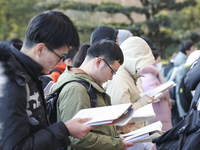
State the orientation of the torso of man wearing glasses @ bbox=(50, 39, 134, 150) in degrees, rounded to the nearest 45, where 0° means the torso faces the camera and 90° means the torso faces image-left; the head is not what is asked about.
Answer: approximately 270°

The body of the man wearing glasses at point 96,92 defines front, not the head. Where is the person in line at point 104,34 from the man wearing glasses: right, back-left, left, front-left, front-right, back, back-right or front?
left

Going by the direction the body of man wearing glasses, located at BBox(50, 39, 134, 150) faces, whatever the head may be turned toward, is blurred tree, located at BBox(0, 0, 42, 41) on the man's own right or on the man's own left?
on the man's own left

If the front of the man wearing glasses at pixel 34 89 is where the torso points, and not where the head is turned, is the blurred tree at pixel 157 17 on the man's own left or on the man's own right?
on the man's own left

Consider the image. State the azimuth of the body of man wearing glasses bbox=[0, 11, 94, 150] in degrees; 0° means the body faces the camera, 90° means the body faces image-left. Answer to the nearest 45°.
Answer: approximately 270°

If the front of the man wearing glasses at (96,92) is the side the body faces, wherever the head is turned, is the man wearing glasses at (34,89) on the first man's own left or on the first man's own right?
on the first man's own right

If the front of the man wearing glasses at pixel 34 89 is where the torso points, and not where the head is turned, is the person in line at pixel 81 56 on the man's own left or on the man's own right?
on the man's own left

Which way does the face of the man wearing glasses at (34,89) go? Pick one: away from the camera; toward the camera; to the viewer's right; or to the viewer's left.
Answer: to the viewer's right

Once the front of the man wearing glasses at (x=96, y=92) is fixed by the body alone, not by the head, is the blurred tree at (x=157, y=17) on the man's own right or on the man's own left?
on the man's own left

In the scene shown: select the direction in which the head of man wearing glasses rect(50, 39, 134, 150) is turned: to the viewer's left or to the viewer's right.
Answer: to the viewer's right

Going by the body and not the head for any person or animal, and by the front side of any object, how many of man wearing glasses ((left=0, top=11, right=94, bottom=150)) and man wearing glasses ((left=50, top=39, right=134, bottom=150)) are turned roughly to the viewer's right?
2
